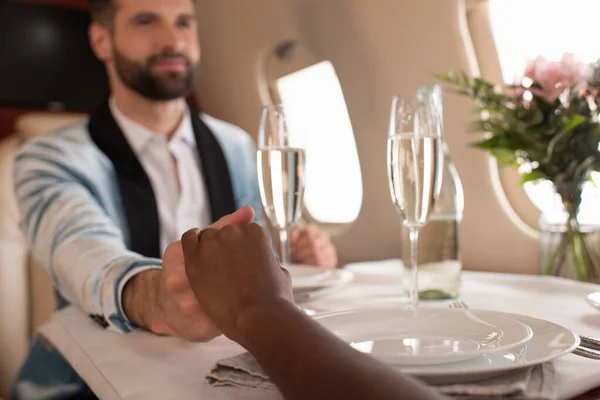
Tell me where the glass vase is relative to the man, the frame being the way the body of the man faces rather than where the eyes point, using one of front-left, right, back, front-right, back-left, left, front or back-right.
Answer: front

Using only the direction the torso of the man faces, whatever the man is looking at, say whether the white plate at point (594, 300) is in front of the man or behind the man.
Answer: in front

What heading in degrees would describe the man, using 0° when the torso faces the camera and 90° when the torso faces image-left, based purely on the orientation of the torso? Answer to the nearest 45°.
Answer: approximately 315°

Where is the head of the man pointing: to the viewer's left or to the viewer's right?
to the viewer's right

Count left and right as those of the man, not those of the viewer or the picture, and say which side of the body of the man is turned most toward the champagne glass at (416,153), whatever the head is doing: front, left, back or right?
front

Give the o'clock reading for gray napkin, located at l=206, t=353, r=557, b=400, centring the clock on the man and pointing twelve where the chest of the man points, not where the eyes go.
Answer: The gray napkin is roughly at 1 o'clock from the man.
